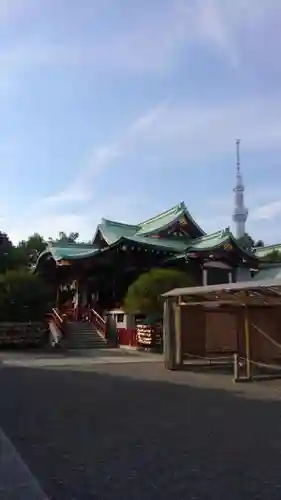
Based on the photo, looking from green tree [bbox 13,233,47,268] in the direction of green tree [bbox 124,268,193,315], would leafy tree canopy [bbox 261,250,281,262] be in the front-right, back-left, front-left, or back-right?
front-left

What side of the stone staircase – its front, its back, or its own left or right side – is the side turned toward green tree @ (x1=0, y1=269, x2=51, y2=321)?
right

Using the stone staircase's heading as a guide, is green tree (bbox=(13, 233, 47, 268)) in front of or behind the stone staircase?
behind

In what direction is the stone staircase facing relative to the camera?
toward the camera

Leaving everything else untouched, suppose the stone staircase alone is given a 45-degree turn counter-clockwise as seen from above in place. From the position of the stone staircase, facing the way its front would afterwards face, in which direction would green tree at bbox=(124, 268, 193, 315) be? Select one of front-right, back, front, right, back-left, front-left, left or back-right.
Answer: front

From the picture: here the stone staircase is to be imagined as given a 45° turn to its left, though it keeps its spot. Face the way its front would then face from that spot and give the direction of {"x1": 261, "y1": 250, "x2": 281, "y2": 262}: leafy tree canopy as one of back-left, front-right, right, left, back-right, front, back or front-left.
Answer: left
